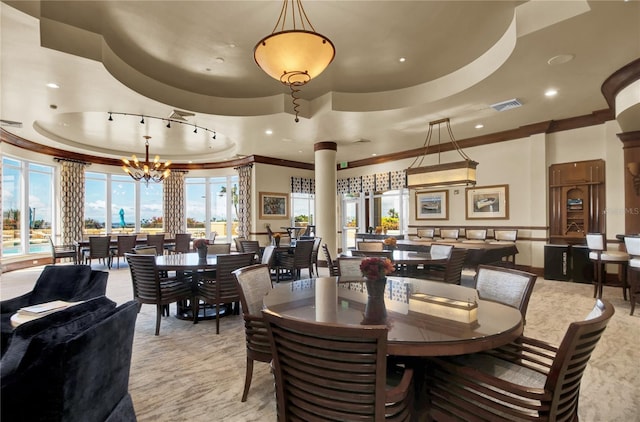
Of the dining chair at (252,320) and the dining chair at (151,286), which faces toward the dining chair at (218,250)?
the dining chair at (151,286)

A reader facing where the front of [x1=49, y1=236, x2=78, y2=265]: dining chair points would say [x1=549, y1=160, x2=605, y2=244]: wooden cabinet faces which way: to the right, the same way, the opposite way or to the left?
the opposite way

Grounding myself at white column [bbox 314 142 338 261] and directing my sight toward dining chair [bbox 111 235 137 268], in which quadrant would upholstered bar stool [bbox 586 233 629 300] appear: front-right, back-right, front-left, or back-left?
back-left

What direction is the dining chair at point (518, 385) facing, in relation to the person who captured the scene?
facing away from the viewer and to the left of the viewer

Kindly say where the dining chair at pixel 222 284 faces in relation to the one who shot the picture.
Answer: facing away from the viewer and to the left of the viewer

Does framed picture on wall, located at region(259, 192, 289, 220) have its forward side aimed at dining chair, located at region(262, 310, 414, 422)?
yes

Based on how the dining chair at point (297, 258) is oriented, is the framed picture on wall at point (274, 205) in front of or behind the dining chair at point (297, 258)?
in front

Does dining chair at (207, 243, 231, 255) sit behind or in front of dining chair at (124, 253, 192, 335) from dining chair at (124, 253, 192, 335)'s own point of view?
in front

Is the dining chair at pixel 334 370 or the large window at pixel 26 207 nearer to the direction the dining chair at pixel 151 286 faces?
the large window

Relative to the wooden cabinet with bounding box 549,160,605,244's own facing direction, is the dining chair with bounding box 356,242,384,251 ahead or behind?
ahead

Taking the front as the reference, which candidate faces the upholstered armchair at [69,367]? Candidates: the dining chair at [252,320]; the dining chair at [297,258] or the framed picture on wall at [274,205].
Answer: the framed picture on wall

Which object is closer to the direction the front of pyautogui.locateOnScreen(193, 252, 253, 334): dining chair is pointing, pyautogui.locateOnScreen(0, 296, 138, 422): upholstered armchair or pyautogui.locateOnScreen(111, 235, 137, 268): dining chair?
the dining chair

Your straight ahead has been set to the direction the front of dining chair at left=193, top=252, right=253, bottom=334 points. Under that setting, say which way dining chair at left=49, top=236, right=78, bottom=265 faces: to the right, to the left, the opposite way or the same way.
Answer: to the right

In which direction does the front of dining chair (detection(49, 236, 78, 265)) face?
to the viewer's right

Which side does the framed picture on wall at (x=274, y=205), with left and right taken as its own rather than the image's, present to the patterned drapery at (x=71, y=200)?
right
